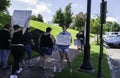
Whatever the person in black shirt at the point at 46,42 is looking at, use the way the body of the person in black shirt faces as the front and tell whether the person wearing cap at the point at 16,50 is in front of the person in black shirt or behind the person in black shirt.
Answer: behind

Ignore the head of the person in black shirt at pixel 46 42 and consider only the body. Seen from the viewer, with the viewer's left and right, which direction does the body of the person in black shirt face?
facing away from the viewer and to the right of the viewer

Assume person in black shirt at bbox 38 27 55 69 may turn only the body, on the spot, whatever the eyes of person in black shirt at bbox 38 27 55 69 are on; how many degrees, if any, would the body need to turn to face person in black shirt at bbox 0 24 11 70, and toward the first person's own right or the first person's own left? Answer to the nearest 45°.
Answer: approximately 135° to the first person's own left
